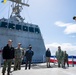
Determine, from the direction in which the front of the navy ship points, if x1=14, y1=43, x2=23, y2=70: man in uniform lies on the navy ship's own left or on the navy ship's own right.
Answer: on the navy ship's own right

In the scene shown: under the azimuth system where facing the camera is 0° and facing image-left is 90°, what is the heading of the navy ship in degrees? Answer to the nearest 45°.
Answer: approximately 315°
